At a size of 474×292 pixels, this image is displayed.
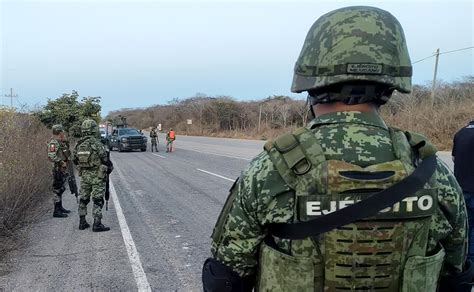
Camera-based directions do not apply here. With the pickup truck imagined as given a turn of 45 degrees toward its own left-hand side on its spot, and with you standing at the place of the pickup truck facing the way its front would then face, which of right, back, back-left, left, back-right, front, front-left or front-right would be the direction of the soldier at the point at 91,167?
right

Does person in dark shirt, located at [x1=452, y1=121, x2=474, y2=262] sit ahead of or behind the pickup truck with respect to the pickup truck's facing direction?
ahead

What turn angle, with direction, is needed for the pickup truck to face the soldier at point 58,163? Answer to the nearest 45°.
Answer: approximately 45° to its right

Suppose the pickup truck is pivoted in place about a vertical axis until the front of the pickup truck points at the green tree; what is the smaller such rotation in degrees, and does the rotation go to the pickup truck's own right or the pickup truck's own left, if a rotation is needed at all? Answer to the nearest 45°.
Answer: approximately 45° to the pickup truck's own right

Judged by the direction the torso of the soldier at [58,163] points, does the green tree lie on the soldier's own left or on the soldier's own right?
on the soldier's own left

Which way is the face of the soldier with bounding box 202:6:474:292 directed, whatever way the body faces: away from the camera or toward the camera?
away from the camera

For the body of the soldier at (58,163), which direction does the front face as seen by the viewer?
to the viewer's right
